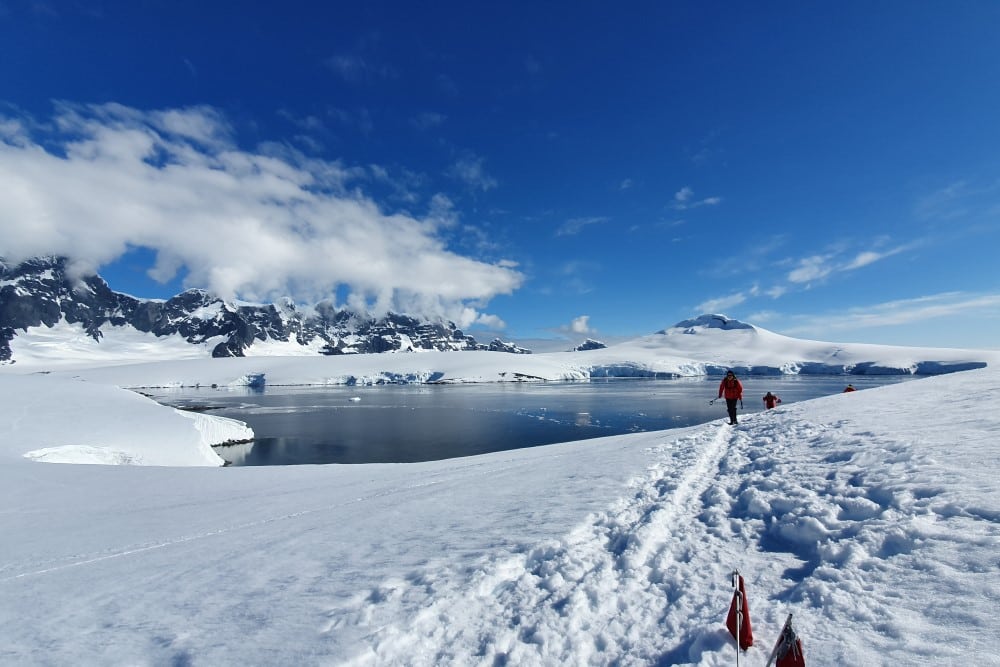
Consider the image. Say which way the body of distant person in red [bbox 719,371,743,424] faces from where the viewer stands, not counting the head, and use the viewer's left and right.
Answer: facing the viewer

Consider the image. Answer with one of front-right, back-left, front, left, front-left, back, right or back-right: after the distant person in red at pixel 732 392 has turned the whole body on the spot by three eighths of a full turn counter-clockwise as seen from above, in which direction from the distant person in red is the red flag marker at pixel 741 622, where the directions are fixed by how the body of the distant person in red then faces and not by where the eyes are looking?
back-right

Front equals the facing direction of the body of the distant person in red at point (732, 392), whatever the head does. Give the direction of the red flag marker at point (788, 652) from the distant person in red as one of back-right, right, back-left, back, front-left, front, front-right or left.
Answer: front
